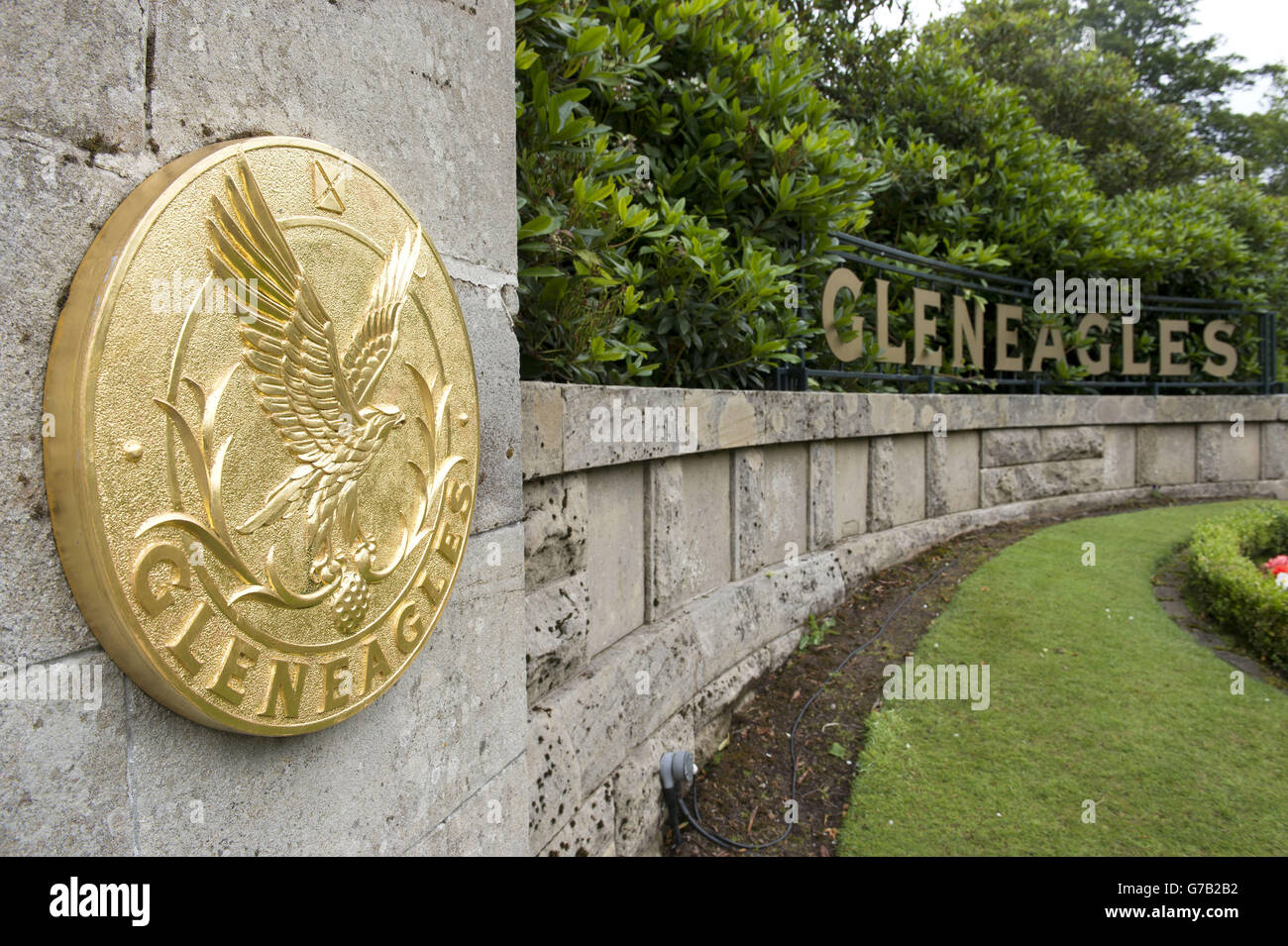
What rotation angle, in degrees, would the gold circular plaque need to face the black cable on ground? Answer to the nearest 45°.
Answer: approximately 90° to its left

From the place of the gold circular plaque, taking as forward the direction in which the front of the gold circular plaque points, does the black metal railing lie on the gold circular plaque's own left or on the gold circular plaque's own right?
on the gold circular plaque's own left

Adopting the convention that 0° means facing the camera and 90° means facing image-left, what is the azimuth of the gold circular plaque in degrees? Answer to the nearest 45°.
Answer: approximately 315°

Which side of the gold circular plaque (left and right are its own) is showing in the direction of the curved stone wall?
left

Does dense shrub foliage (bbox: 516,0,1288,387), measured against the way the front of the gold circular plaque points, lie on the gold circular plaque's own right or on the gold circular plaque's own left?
on the gold circular plaque's own left
